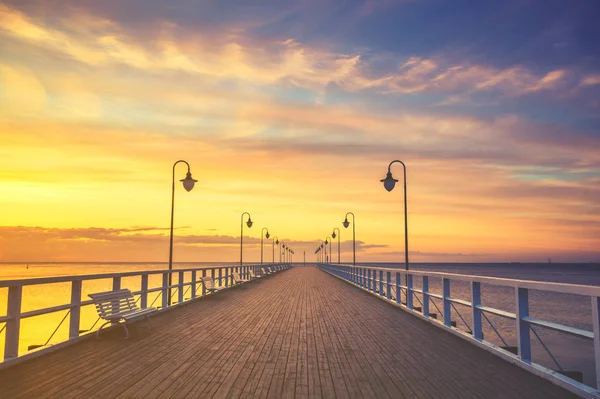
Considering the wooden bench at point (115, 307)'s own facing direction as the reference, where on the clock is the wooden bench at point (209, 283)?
the wooden bench at point (209, 283) is roughly at 8 o'clock from the wooden bench at point (115, 307).

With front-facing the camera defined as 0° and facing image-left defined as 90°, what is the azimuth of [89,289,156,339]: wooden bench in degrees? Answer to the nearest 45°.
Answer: approximately 315°
